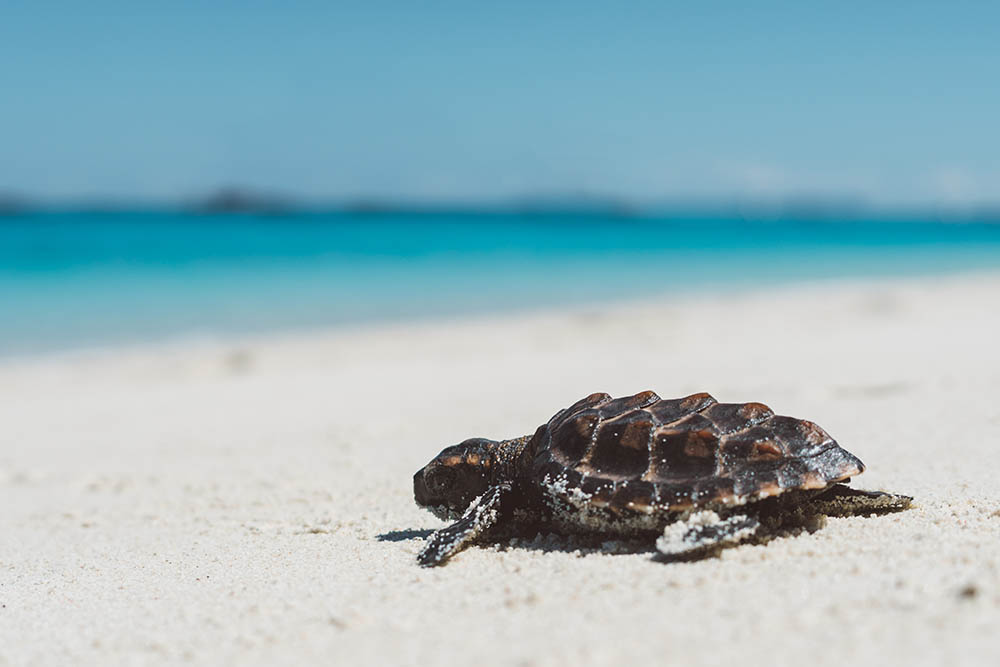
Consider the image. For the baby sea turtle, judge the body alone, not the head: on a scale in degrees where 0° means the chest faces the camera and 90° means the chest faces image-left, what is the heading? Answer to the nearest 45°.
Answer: approximately 90°
